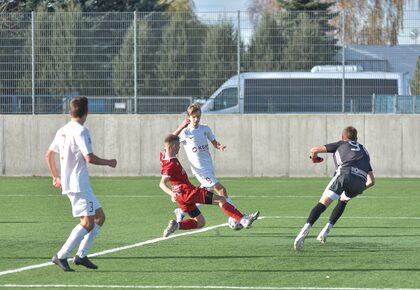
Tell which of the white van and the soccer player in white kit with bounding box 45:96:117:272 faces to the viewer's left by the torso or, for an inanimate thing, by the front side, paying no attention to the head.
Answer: the white van

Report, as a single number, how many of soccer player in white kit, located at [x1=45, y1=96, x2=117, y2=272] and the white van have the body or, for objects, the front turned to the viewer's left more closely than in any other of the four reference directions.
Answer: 1

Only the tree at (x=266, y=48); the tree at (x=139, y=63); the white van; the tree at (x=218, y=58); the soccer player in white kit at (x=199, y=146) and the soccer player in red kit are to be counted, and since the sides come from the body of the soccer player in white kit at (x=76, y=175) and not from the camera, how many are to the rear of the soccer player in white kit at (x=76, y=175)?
0

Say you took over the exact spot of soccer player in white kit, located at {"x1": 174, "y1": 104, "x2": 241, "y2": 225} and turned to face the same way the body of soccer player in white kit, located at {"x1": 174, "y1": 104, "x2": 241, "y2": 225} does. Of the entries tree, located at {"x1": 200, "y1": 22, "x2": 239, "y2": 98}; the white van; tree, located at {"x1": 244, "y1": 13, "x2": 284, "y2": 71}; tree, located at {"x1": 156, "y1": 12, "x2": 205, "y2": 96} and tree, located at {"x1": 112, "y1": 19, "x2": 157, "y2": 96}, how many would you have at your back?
5

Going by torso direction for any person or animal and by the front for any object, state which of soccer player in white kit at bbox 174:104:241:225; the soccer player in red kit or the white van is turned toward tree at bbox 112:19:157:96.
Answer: the white van

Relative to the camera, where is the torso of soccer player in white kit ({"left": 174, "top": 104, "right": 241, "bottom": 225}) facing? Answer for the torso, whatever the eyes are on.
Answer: toward the camera

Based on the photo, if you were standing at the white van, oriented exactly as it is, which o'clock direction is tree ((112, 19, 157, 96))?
The tree is roughly at 12 o'clock from the white van.

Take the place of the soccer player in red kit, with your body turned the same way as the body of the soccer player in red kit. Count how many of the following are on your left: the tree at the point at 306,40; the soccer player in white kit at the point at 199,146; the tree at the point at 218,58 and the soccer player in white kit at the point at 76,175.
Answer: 3

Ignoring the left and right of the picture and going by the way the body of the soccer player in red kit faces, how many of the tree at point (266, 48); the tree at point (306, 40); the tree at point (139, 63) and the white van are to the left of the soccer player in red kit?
4

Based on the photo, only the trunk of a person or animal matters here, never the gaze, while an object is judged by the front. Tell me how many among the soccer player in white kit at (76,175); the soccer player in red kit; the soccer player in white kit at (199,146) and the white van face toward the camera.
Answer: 1

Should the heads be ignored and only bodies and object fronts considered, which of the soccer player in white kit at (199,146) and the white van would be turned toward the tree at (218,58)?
the white van

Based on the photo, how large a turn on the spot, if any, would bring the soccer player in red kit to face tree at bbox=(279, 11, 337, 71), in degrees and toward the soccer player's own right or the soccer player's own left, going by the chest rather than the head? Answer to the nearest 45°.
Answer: approximately 90° to the soccer player's own left

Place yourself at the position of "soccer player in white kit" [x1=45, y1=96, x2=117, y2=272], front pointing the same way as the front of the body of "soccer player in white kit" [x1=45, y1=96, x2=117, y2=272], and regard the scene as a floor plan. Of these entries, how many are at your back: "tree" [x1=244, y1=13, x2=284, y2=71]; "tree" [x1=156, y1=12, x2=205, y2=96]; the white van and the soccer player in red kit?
0

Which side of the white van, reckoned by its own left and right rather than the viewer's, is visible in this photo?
left

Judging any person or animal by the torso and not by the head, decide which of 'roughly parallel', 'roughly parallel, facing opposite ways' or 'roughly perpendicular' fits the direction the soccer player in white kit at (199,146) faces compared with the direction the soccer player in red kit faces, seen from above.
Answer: roughly perpendicular

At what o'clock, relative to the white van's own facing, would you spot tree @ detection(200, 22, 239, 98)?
The tree is roughly at 2 o'clock from the white van.

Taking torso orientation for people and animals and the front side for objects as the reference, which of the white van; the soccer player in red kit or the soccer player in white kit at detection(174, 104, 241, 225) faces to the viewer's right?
the soccer player in red kit

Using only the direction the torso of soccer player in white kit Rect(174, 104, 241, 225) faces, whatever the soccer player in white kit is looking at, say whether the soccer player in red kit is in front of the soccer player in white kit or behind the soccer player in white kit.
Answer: in front

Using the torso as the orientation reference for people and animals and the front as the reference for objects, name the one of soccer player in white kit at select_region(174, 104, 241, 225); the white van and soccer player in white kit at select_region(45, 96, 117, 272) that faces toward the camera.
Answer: soccer player in white kit at select_region(174, 104, 241, 225)

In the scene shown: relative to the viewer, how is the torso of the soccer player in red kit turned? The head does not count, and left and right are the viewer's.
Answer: facing to the right of the viewer
